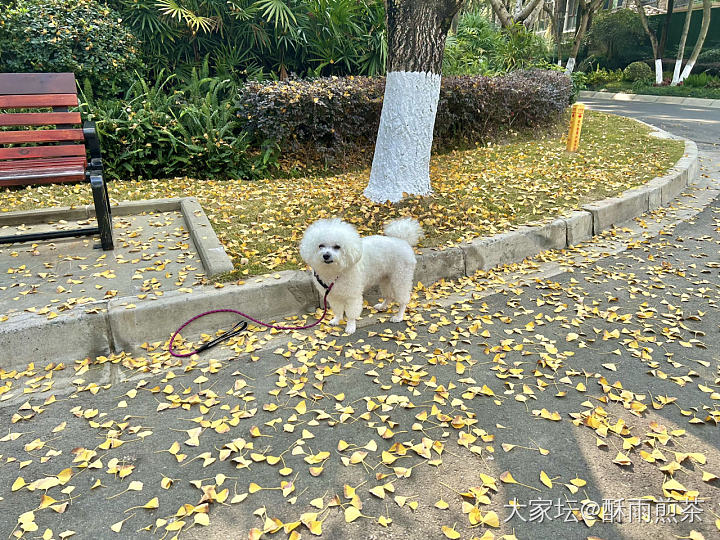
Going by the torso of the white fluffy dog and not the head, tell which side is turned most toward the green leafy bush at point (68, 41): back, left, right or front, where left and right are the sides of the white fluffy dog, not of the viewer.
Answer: right

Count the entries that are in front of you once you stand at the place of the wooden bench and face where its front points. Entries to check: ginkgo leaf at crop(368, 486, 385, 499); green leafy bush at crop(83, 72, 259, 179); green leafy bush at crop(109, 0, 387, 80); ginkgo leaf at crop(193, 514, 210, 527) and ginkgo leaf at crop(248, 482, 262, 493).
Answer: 3

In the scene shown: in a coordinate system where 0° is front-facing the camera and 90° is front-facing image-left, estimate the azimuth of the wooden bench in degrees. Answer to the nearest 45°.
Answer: approximately 0°

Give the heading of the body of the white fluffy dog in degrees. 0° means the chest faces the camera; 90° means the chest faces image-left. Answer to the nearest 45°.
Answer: approximately 45°

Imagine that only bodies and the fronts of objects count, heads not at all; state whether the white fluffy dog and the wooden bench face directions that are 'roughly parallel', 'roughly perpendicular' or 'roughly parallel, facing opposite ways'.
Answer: roughly perpendicular

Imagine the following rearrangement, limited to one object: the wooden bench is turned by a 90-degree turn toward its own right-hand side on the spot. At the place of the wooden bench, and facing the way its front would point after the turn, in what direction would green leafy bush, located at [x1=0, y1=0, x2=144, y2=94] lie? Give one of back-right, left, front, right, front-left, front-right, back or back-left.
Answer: right

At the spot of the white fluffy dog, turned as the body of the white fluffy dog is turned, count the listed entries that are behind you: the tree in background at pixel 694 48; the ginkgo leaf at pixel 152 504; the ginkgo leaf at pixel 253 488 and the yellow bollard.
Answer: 2

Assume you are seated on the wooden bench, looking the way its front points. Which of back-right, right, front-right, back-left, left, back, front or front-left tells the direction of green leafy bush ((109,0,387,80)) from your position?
back-left
